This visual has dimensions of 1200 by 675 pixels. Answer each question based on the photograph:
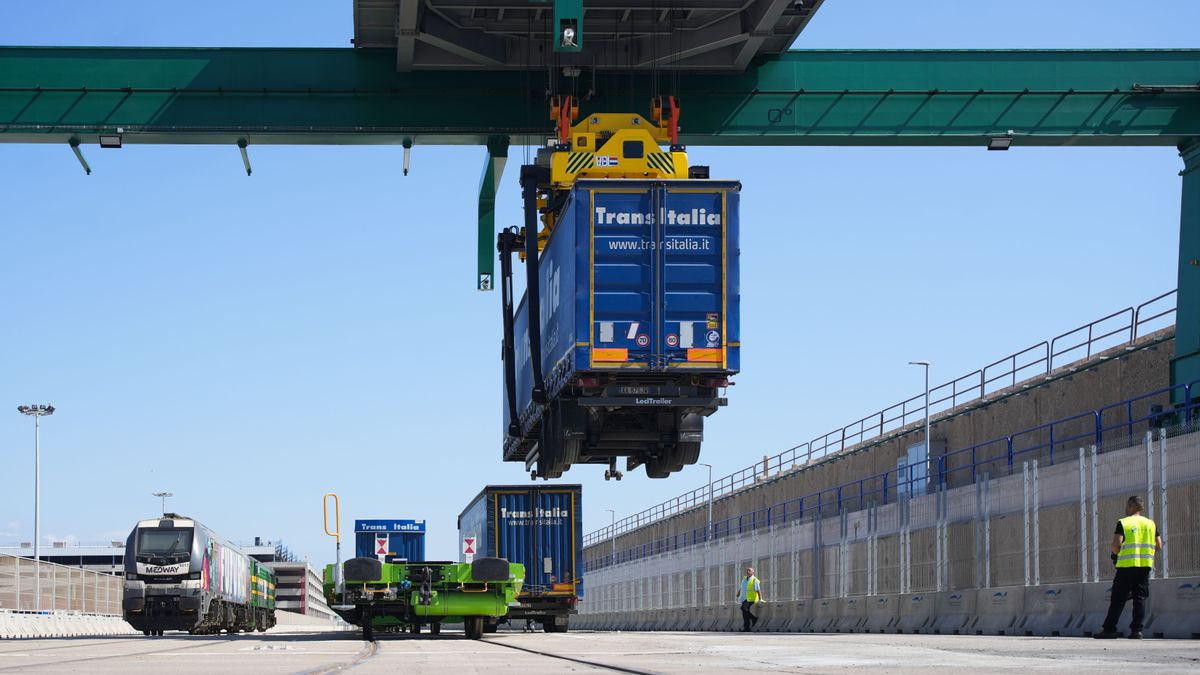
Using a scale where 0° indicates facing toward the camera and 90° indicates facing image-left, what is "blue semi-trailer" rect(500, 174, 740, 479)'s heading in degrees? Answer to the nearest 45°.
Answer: approximately 180°

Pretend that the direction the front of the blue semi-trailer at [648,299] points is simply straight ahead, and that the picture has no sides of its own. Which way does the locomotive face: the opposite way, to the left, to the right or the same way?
the opposite way

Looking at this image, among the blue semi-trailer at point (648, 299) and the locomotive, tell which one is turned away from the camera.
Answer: the blue semi-trailer

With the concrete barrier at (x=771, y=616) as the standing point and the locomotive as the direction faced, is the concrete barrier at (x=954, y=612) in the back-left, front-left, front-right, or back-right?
back-left

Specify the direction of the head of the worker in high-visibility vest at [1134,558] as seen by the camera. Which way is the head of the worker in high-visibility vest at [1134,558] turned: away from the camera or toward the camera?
away from the camera

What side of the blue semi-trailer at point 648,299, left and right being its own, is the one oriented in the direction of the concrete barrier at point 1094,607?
right

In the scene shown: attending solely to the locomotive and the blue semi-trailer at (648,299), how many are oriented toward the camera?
1

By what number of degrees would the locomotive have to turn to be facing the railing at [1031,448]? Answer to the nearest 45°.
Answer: approximately 45° to its left

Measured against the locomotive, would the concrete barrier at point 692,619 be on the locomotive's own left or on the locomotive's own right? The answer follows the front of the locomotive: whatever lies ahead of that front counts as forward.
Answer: on the locomotive's own left

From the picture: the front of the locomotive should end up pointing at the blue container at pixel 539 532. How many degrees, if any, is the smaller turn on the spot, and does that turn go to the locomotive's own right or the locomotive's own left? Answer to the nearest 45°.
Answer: approximately 45° to the locomotive's own left

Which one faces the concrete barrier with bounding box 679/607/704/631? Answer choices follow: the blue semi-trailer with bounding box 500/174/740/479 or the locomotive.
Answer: the blue semi-trailer
